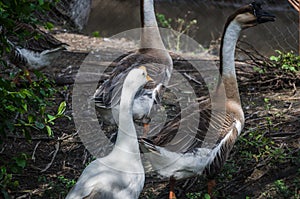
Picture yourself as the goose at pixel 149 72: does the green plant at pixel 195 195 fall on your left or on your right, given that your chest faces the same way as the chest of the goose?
on your right

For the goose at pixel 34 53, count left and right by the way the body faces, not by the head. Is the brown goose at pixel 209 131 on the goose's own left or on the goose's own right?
on the goose's own left

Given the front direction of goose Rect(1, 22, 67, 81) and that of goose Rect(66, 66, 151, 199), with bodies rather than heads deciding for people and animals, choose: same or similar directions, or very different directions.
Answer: very different directions

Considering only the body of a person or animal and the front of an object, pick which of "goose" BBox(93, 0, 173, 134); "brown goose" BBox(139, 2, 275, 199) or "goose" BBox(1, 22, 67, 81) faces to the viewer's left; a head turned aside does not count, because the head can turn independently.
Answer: "goose" BBox(1, 22, 67, 81)

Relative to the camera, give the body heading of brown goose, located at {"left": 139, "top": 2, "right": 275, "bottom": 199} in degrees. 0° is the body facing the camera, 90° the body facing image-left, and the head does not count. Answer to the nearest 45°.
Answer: approximately 270°

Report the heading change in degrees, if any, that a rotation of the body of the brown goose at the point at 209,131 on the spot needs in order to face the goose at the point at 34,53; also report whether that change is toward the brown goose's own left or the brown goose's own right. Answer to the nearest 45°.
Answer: approximately 135° to the brown goose's own left

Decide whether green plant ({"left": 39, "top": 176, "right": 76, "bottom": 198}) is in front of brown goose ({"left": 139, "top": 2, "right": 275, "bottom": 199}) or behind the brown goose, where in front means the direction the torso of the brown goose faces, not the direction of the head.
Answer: behind

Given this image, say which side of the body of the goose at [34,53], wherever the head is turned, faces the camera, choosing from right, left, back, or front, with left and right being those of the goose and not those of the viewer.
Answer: left

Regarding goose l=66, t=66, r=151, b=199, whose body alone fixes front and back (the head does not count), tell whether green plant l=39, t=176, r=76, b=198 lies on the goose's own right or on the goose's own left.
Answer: on the goose's own left

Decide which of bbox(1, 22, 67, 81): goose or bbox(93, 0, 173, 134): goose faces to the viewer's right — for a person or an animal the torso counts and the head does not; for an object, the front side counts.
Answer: bbox(93, 0, 173, 134): goose
